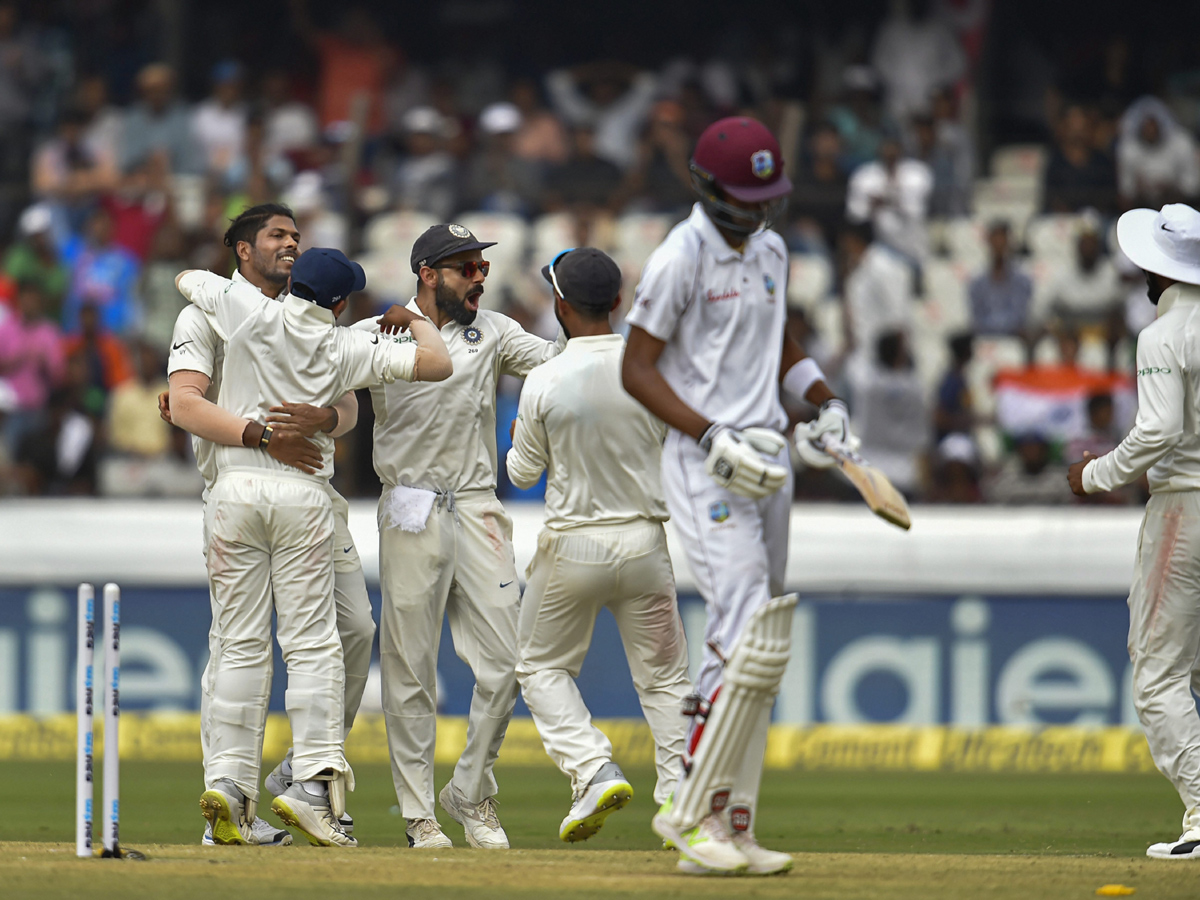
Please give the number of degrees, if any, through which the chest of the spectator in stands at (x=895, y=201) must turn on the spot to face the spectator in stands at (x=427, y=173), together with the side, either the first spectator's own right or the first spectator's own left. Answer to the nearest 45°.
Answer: approximately 90° to the first spectator's own right

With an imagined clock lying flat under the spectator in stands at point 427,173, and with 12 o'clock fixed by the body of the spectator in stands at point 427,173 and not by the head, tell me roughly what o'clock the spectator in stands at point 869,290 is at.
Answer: the spectator in stands at point 869,290 is roughly at 10 o'clock from the spectator in stands at point 427,173.

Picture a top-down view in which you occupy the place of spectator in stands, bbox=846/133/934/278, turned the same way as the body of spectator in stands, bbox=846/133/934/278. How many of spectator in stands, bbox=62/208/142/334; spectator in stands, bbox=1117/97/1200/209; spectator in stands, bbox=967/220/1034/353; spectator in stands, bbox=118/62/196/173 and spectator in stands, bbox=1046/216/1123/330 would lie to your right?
2

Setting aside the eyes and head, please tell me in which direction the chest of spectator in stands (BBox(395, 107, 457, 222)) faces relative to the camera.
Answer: toward the camera

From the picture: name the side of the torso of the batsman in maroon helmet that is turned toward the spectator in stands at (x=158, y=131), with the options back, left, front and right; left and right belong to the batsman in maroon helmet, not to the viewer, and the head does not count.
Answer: back

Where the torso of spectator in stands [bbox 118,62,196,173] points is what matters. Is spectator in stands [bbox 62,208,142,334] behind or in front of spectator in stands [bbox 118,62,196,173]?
in front

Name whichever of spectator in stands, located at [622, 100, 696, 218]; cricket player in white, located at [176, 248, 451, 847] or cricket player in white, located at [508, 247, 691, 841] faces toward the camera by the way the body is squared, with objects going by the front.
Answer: the spectator in stands

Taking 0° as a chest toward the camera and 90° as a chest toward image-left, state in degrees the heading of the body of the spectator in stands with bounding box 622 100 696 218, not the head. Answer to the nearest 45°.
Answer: approximately 0°

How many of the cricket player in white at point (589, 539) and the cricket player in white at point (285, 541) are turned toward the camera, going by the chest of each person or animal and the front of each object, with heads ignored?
0

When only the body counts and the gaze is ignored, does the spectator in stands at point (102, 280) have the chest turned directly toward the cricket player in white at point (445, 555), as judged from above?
yes

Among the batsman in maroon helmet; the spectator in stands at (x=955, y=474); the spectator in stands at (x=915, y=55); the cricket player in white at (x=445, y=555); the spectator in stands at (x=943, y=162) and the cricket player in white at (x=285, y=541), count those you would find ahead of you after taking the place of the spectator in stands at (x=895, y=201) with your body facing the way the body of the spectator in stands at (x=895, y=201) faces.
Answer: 4

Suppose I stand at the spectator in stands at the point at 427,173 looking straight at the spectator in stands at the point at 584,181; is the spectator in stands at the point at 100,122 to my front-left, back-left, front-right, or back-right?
back-left

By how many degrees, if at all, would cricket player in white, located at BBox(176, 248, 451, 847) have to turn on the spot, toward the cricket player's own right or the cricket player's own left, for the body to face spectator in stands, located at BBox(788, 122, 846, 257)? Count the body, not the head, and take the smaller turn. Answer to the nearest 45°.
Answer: approximately 45° to the cricket player's own right

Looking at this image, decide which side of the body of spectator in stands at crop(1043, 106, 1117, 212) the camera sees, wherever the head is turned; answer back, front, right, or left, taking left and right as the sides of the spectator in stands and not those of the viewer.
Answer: front
